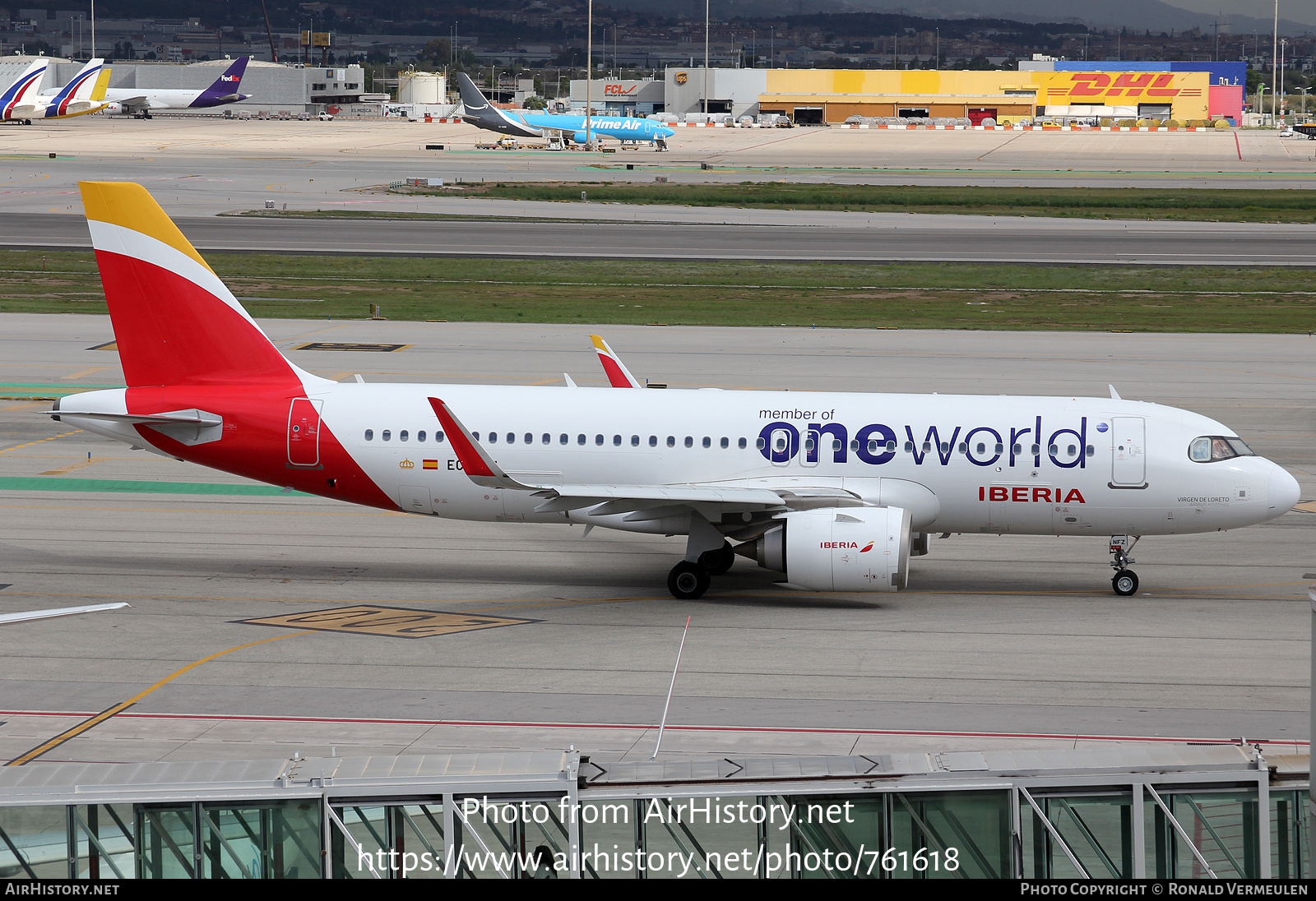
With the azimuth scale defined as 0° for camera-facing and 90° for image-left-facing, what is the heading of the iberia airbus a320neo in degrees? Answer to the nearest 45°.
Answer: approximately 270°
